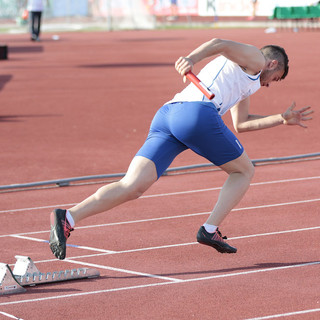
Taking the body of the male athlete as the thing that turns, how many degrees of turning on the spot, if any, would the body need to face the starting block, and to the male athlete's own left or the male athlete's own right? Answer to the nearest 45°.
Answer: approximately 135° to the male athlete's own left

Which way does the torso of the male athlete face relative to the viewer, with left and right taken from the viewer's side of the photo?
facing away from the viewer and to the right of the viewer
